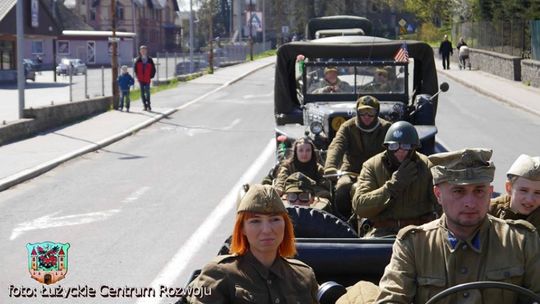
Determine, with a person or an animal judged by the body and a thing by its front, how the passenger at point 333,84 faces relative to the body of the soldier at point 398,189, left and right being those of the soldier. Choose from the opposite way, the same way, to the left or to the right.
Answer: the same way

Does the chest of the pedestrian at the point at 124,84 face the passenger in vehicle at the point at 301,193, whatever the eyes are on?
yes

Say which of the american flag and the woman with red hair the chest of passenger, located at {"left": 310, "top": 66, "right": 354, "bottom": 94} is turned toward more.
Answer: the woman with red hair

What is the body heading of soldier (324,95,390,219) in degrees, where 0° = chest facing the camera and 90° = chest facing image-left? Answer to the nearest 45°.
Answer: approximately 0°

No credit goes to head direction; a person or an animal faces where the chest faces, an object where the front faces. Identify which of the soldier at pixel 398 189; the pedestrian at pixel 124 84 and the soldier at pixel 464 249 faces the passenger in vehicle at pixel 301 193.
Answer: the pedestrian

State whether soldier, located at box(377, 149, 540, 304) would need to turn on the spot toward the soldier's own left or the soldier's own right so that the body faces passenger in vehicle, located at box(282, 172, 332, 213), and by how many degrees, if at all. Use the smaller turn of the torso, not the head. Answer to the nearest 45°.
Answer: approximately 180°

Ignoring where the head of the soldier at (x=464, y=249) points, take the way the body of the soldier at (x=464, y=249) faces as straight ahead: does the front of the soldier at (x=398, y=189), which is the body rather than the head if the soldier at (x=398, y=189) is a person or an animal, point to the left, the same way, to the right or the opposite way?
the same way

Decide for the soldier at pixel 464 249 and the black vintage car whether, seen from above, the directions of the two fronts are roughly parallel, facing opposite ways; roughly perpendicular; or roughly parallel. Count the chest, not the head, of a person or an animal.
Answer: roughly parallel

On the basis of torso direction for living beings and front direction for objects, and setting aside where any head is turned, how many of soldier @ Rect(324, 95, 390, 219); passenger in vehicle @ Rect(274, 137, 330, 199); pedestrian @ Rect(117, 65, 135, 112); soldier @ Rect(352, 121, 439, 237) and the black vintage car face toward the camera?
5

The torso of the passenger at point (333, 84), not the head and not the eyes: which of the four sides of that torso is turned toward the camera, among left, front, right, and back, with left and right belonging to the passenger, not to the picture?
front

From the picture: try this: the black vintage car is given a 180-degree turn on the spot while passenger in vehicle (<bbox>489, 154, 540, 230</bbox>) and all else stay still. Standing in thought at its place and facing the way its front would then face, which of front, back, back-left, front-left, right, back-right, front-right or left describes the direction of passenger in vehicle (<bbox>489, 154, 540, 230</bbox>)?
back

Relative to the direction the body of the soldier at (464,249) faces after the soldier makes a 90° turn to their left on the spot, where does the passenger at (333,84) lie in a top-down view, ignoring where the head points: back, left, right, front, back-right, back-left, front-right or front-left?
left

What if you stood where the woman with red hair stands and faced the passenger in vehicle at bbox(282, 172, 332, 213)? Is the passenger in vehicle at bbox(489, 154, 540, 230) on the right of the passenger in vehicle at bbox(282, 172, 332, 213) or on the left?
right

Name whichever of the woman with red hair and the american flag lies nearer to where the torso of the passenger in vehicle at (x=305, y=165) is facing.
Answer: the woman with red hair

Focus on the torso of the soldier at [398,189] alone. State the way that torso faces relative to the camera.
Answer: toward the camera

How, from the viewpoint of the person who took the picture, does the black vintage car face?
facing the viewer

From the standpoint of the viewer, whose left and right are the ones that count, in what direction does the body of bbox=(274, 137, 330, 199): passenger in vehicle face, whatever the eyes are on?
facing the viewer

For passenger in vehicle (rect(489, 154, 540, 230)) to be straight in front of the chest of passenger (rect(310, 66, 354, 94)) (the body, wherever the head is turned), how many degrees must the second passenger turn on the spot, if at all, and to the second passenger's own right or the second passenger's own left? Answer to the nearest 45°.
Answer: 0° — they already face them

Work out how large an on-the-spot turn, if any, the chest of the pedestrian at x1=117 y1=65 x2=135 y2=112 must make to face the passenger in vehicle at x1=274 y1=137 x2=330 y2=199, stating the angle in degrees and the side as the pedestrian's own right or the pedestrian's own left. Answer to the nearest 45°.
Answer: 0° — they already face them

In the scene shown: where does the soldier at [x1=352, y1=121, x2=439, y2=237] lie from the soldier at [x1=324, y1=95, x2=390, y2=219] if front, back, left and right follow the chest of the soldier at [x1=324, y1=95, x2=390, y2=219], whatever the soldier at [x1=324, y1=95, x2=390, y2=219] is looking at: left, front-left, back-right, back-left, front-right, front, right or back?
front

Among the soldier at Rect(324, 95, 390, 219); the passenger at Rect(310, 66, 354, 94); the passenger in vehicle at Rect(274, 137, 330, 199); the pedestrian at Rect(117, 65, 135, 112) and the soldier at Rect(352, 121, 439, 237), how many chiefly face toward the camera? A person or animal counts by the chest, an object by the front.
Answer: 5
